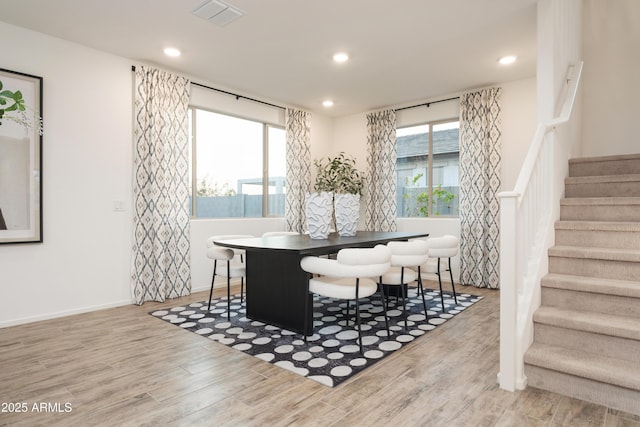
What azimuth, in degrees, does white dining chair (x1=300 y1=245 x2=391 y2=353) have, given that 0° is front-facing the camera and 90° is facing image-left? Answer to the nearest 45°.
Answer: approximately 135°

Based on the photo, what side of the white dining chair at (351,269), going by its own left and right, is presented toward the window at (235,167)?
front

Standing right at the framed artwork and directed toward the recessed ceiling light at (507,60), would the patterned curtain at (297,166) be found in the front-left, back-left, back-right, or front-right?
front-left

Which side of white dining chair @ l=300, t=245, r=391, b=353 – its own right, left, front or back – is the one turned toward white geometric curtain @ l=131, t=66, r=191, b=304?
front

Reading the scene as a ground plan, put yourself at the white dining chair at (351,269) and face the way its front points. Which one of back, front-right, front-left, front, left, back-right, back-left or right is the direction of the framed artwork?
front-left

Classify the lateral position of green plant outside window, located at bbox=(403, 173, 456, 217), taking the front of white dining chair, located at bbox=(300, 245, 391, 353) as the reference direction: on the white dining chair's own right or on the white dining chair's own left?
on the white dining chair's own right

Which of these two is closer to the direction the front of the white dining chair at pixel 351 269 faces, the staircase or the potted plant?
the potted plant

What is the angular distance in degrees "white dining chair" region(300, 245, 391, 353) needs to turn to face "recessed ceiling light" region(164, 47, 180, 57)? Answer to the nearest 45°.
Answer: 0° — it already faces it

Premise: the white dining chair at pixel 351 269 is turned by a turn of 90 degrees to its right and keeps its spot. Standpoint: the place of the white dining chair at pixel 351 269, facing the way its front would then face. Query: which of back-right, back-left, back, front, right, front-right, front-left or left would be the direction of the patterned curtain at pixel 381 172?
front-left

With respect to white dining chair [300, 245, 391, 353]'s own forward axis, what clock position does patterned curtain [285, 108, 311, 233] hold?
The patterned curtain is roughly at 1 o'clock from the white dining chair.

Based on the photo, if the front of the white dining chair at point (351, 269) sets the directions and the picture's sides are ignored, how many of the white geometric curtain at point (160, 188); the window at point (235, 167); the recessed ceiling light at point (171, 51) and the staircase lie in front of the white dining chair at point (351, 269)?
3

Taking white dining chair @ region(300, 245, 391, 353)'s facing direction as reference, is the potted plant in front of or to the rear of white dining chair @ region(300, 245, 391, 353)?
in front

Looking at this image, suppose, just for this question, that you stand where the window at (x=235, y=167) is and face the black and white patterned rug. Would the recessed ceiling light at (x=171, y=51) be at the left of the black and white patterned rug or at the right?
right
